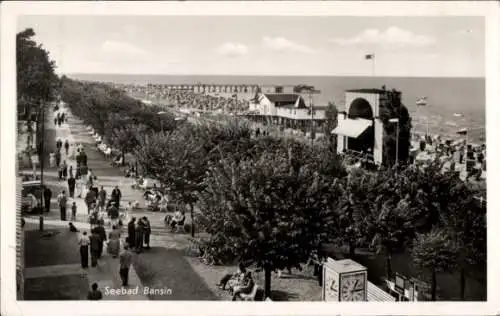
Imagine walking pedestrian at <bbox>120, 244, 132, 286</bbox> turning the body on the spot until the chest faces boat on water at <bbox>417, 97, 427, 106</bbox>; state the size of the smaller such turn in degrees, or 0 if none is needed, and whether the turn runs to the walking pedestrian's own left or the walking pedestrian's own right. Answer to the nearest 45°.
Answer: approximately 90° to the walking pedestrian's own right

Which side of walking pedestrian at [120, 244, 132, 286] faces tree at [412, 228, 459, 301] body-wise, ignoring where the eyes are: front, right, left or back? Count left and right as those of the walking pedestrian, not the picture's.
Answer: right

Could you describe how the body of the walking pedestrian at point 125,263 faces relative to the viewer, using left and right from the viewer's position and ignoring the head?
facing away from the viewer

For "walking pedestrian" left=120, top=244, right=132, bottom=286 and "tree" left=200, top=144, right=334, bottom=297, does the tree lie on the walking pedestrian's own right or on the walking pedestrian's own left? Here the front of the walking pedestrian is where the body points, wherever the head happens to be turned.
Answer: on the walking pedestrian's own right

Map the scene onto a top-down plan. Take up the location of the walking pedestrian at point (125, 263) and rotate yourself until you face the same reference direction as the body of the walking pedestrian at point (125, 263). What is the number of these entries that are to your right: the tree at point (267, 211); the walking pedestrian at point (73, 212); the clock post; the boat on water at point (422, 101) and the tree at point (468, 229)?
4

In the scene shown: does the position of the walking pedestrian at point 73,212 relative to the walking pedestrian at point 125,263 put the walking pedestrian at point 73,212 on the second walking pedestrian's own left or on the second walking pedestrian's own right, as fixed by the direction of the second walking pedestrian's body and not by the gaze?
on the second walking pedestrian's own left

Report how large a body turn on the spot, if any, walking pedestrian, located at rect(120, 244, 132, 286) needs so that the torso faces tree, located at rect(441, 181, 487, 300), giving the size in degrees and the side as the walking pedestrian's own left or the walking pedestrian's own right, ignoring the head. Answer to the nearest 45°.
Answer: approximately 90° to the walking pedestrian's own right
